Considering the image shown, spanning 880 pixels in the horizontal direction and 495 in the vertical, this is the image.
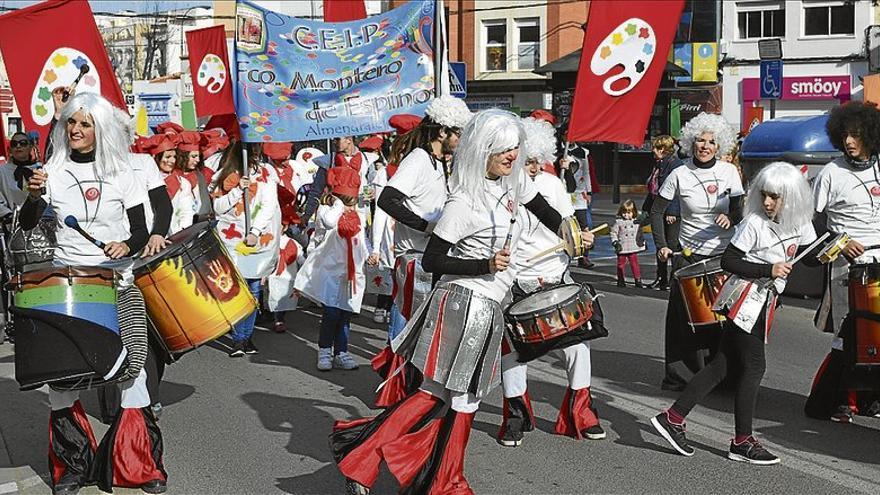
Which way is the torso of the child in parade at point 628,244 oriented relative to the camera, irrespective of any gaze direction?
toward the camera

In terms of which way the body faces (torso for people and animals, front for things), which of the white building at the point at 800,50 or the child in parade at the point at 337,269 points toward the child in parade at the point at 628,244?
the white building

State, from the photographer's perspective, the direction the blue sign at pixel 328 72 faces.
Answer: facing the viewer

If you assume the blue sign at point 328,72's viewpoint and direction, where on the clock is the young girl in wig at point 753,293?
The young girl in wig is roughly at 11 o'clock from the blue sign.

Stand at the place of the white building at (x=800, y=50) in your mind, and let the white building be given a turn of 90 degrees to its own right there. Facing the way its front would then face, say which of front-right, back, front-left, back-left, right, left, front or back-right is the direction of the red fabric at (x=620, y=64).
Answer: left

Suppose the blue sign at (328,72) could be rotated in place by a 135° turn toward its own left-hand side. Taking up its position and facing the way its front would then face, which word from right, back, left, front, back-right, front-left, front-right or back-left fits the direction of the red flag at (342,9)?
front-left

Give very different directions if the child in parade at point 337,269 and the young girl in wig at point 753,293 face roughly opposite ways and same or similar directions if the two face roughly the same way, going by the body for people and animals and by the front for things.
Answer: same or similar directions

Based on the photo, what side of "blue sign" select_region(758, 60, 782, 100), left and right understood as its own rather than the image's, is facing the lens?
front

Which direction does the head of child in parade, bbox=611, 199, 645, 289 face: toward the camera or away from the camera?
toward the camera

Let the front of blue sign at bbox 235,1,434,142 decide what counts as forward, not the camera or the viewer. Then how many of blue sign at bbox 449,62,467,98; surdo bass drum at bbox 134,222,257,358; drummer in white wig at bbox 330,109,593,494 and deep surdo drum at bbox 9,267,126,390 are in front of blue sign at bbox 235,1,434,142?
3

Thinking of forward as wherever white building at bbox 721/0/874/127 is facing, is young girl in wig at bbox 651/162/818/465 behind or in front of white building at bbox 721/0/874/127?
in front

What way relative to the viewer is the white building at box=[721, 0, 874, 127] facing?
toward the camera

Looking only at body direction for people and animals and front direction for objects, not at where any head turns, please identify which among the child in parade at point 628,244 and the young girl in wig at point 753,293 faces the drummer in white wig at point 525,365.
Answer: the child in parade

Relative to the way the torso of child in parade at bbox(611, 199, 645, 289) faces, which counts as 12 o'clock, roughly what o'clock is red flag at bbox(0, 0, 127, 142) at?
The red flag is roughly at 1 o'clock from the child in parade.
